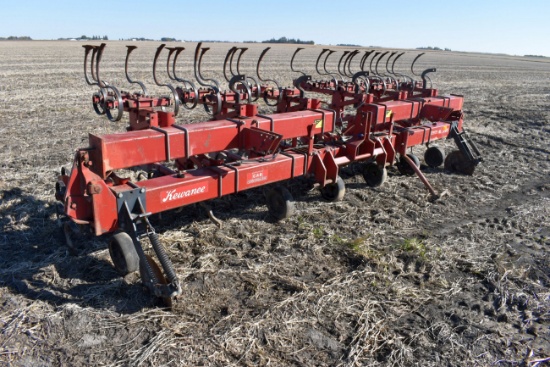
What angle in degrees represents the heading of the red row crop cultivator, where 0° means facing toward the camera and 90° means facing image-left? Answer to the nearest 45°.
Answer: approximately 315°
